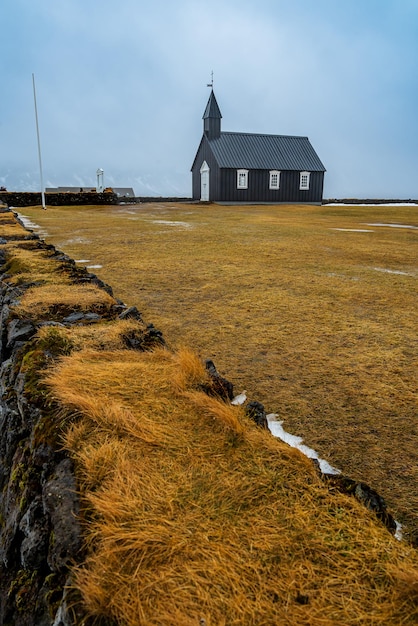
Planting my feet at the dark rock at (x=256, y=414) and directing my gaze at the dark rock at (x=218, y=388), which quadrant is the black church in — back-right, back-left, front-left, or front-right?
front-right

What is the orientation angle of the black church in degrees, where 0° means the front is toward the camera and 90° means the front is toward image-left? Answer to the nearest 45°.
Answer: approximately 45°

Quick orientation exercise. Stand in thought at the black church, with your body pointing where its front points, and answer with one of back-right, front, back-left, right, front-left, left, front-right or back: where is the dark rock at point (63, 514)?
front-left

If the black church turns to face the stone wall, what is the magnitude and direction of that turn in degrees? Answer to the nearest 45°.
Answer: approximately 45° to its left

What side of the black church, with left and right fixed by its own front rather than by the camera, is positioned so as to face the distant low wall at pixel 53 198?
front

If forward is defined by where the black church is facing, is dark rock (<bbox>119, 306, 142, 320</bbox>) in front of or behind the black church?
in front

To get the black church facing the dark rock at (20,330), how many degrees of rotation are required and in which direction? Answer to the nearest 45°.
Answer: approximately 45° to its left

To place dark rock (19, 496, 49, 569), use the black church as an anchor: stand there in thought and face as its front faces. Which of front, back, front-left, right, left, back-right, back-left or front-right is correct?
front-left

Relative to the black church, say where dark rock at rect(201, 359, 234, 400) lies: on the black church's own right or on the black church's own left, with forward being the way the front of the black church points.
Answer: on the black church's own left
